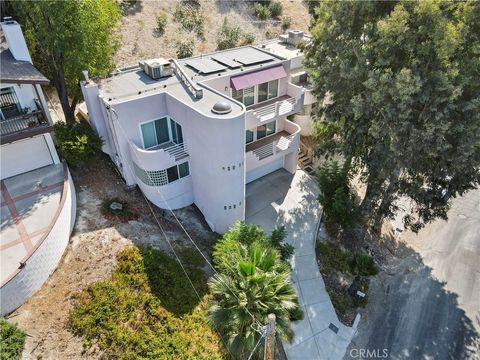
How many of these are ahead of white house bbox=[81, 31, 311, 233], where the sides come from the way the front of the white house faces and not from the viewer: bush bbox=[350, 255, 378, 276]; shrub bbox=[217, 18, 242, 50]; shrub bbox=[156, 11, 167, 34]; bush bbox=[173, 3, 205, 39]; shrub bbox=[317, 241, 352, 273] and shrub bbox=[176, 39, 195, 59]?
2

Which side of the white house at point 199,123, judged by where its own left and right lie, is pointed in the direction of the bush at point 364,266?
front

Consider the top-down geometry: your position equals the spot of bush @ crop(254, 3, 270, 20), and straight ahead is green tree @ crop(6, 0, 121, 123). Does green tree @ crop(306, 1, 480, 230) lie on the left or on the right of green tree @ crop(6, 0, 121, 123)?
left

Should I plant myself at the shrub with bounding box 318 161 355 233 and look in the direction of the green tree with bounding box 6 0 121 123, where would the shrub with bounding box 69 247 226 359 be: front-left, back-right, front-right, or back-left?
front-left

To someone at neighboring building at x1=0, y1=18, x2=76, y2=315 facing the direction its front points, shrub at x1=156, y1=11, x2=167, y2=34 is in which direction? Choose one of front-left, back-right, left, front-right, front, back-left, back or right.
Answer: back-left

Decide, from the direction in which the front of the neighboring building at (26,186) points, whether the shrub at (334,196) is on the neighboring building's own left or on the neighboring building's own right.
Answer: on the neighboring building's own left

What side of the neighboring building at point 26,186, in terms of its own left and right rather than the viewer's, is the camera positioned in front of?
front

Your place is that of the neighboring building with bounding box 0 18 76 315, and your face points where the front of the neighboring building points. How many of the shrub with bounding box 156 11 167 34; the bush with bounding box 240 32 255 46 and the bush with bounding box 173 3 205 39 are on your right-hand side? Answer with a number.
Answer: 0

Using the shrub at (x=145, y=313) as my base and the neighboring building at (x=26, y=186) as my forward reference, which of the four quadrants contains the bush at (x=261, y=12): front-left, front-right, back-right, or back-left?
front-right

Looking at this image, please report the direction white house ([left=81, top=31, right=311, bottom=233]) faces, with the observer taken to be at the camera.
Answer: facing the viewer and to the right of the viewer

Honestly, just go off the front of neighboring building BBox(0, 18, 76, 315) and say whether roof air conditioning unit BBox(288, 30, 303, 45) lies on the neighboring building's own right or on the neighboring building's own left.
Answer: on the neighboring building's own left

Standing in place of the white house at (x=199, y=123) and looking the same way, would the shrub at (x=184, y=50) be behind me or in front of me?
behind

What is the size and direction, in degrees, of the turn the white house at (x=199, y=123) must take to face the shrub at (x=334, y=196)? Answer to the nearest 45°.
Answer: approximately 45° to its left

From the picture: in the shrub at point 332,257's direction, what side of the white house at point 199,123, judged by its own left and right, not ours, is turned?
front

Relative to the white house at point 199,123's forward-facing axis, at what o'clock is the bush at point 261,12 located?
The bush is roughly at 8 o'clock from the white house.

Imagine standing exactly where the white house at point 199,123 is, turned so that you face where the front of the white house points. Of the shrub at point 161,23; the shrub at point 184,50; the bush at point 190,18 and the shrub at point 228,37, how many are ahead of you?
0

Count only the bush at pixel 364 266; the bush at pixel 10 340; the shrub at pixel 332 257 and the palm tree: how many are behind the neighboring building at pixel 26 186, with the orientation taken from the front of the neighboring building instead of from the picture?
0

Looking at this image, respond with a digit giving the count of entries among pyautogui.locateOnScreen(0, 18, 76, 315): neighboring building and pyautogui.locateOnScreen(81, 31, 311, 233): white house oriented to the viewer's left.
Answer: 0

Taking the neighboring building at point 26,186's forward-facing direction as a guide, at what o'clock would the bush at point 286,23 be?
The bush is roughly at 8 o'clock from the neighboring building.

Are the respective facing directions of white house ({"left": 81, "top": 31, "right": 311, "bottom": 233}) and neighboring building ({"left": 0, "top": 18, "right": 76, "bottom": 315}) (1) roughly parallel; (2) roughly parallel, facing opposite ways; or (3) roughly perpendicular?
roughly parallel

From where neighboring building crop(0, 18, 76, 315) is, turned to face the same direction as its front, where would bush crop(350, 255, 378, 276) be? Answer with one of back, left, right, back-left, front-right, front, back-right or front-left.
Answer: front-left
